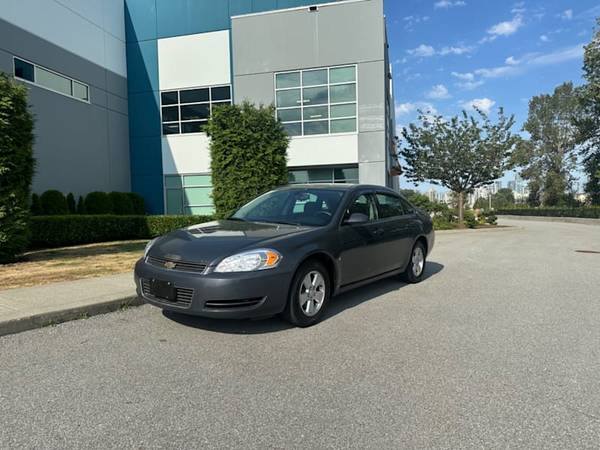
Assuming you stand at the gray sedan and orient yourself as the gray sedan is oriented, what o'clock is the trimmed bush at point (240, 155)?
The trimmed bush is roughly at 4 o'clock from the gray sedan.

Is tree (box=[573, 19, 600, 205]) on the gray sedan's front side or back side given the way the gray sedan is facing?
on the back side

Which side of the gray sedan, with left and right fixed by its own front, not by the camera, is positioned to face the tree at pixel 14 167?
right

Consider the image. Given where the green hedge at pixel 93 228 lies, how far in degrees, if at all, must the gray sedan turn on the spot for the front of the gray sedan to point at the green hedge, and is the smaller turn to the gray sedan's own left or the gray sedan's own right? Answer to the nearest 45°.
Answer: approximately 90° to the gray sedan's own right

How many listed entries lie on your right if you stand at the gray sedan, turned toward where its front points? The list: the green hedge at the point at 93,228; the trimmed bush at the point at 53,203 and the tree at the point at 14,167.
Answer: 3

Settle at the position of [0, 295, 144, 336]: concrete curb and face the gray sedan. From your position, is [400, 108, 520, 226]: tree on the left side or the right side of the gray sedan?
left

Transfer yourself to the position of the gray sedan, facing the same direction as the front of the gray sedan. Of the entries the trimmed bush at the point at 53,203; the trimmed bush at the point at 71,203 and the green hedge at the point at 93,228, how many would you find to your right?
3

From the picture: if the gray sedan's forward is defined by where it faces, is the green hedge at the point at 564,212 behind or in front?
behind

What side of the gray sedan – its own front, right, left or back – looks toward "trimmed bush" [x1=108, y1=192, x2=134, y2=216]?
right

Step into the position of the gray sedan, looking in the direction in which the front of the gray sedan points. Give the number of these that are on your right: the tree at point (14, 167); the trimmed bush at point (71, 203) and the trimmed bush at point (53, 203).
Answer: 3

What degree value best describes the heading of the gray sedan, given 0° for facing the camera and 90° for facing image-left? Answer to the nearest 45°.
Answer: approximately 45°
